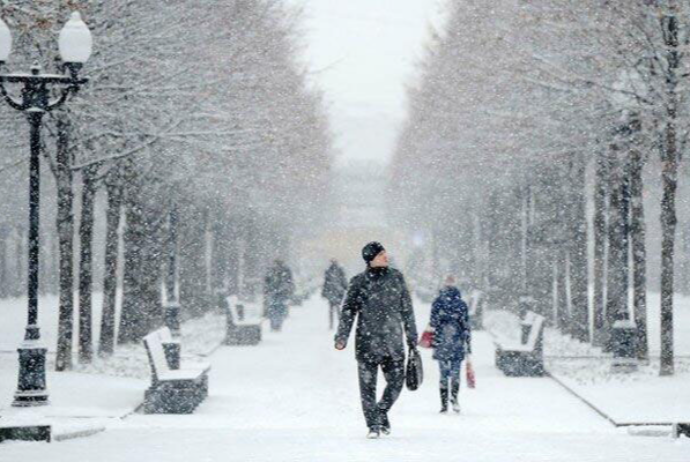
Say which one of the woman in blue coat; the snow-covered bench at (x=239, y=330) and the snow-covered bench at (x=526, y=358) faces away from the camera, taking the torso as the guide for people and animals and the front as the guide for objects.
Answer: the woman in blue coat

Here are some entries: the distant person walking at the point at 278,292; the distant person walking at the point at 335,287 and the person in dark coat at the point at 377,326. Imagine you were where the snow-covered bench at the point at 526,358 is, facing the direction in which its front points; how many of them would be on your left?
1

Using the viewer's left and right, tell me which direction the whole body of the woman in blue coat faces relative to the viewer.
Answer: facing away from the viewer

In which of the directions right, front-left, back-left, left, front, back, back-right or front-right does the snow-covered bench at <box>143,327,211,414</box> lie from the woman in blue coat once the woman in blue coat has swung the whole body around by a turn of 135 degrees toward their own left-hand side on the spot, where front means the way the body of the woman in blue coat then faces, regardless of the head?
front-right

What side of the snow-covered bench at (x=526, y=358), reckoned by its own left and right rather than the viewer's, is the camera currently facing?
left

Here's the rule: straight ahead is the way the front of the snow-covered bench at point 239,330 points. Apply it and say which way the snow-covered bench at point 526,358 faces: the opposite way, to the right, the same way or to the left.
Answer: the opposite way

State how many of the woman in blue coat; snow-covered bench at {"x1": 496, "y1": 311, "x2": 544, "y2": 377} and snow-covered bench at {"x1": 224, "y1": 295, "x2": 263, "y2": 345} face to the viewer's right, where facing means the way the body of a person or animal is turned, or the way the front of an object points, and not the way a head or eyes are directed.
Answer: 1

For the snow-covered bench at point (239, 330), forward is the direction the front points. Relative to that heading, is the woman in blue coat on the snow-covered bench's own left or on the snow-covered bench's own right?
on the snow-covered bench's own right

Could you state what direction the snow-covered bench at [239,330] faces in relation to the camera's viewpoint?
facing to the right of the viewer

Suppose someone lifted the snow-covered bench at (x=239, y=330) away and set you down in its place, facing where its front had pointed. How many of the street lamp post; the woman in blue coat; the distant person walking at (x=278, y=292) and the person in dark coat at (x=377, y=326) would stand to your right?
3

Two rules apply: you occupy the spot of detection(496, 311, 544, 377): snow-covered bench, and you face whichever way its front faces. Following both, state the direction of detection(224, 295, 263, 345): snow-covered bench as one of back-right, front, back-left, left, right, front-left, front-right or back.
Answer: front-right

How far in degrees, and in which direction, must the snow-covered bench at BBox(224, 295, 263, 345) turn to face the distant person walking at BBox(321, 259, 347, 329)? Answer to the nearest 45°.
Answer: approximately 45° to its left

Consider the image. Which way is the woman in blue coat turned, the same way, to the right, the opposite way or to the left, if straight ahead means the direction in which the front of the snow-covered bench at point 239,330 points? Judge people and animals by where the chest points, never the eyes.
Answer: to the left

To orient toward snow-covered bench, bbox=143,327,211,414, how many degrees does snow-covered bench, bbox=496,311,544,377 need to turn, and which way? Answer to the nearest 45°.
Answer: approximately 45° to its left

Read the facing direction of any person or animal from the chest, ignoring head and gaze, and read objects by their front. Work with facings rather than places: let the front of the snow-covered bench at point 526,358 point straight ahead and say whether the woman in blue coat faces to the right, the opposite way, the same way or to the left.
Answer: to the right
